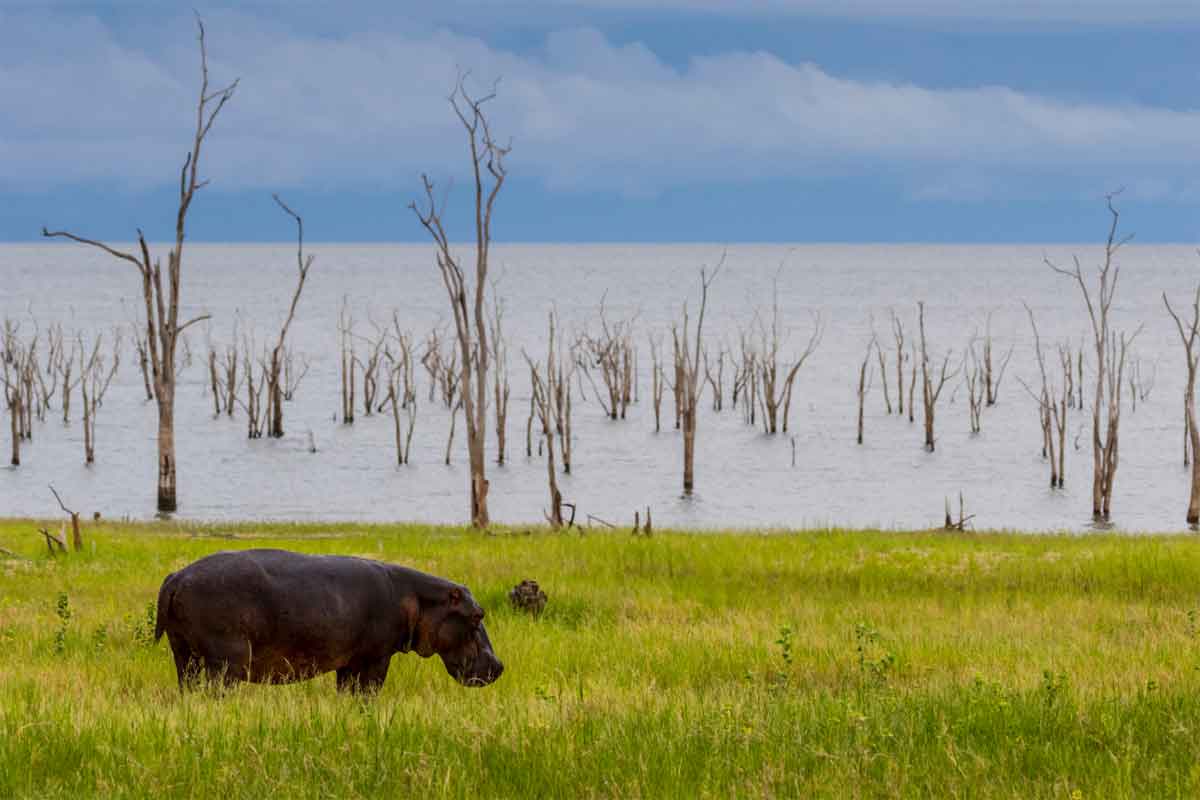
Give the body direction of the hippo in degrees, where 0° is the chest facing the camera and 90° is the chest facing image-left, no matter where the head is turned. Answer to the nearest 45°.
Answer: approximately 270°
